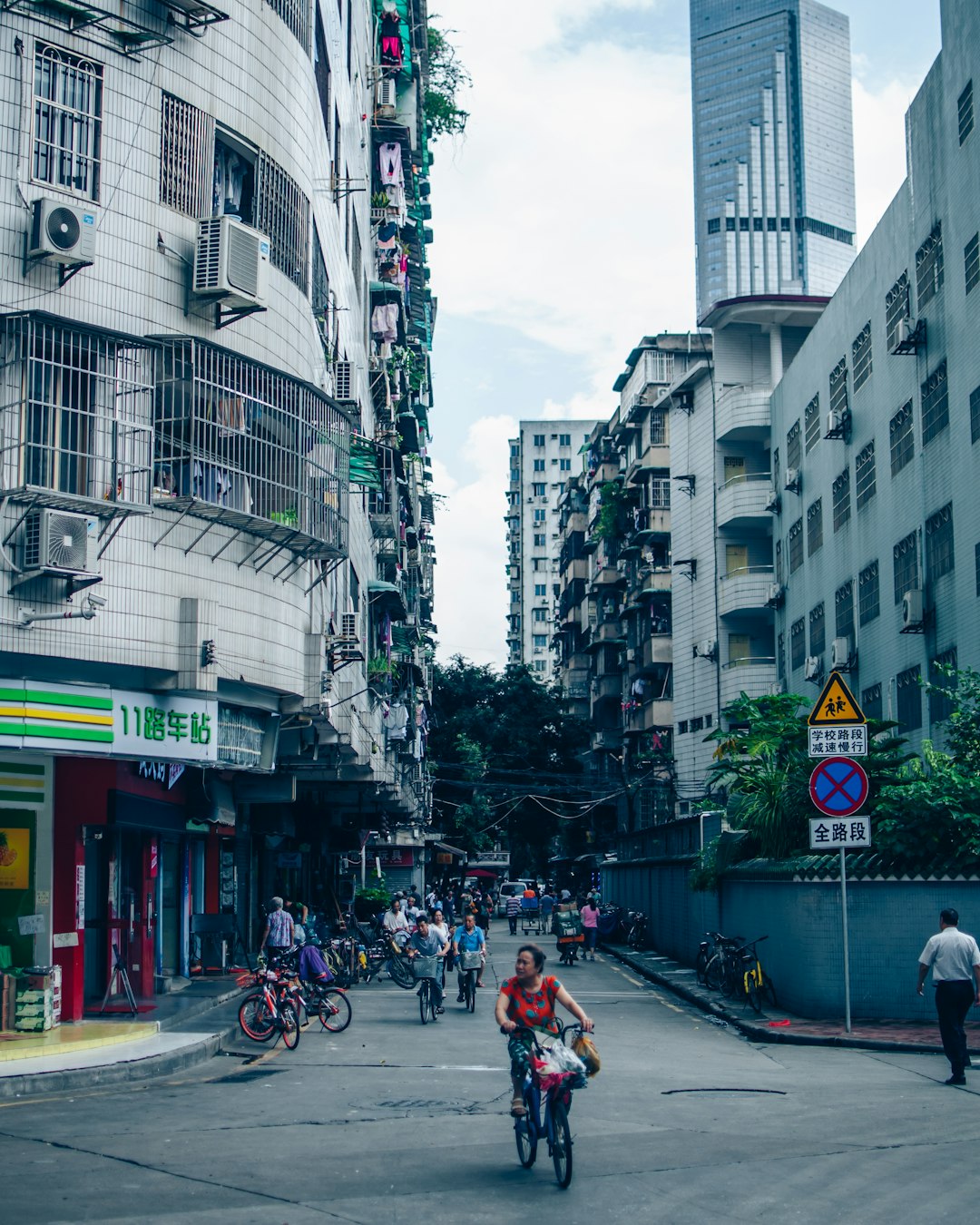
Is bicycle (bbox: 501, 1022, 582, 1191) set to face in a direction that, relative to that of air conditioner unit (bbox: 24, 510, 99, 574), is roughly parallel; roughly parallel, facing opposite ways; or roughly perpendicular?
roughly parallel

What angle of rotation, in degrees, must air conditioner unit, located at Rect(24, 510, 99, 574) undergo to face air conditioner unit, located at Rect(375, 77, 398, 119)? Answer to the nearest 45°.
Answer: approximately 135° to its left

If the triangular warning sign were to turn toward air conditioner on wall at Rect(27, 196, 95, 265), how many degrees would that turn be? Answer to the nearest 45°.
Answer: approximately 45° to its right

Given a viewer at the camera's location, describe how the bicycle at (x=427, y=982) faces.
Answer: facing the viewer

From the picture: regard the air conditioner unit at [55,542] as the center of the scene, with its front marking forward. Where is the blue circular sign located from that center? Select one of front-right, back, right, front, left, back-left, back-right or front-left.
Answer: front-left

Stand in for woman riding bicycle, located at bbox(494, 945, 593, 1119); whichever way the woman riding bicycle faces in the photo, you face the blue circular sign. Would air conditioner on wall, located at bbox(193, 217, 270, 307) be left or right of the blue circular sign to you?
left

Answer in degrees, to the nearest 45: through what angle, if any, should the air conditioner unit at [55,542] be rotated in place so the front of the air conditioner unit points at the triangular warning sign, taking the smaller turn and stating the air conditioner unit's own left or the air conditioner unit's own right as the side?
approximately 45° to the air conditioner unit's own left

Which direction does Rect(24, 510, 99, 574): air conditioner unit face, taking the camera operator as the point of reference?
facing the viewer and to the right of the viewer

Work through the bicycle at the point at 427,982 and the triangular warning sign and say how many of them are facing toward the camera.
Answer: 2

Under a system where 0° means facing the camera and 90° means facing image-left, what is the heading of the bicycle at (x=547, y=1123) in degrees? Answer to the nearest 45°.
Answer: approximately 315°

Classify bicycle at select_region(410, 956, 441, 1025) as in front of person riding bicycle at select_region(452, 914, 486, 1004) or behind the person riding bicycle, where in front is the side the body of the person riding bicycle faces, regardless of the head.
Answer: in front

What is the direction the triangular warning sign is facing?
toward the camera

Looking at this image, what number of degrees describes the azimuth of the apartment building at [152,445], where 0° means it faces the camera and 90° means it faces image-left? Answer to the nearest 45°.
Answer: approximately 315°
